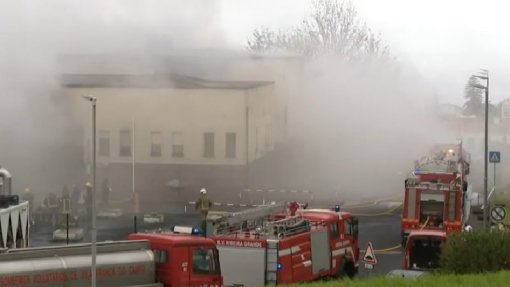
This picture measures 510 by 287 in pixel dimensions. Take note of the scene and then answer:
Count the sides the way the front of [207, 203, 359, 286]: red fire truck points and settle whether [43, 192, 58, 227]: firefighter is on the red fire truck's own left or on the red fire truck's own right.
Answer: on the red fire truck's own left

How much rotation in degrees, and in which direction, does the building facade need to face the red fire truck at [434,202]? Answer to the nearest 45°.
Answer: approximately 45° to its left

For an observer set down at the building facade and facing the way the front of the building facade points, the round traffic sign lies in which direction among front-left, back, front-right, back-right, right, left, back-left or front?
front-left

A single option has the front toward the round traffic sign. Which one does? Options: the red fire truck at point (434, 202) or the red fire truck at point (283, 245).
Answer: the red fire truck at point (283, 245)

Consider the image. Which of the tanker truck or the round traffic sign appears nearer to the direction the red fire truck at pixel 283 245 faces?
the round traffic sign

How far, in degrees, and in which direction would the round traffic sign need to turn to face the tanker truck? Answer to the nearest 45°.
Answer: approximately 45° to its right

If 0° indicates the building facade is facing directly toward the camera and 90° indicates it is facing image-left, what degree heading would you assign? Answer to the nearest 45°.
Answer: approximately 0°

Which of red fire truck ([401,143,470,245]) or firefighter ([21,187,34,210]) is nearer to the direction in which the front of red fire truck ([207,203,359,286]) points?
the red fire truck
